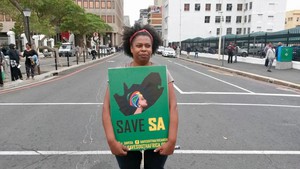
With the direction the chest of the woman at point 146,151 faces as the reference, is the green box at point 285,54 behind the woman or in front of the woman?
behind

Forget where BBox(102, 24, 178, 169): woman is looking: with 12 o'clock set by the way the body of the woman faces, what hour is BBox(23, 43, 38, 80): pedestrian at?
The pedestrian is roughly at 5 o'clock from the woman.

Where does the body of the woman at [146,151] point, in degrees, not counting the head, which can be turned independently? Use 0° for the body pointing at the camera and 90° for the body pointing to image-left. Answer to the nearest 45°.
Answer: approximately 0°

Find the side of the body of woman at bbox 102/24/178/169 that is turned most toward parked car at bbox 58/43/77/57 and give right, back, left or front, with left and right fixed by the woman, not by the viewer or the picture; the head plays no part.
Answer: back
